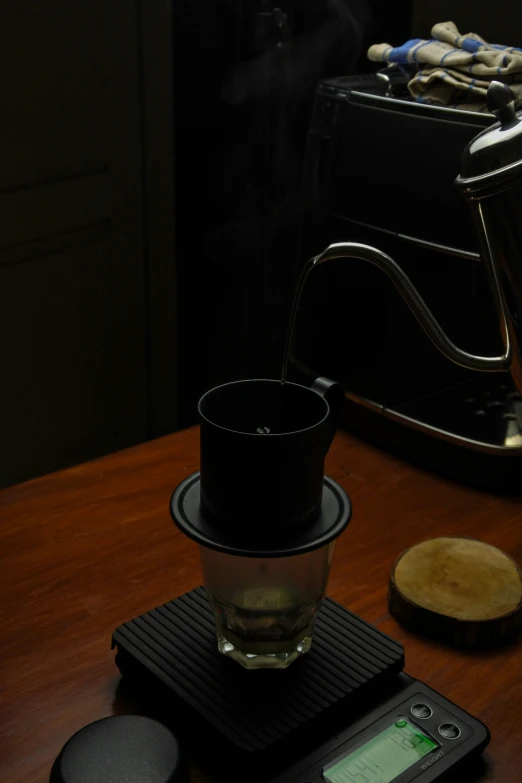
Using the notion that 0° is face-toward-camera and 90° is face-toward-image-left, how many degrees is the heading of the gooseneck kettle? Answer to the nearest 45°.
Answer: approximately 90°

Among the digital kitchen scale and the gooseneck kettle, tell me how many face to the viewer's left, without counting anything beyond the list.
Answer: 1

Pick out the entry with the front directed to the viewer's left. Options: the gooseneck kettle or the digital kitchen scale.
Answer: the gooseneck kettle

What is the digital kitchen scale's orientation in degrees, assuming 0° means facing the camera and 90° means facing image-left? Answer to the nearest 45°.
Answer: approximately 315°
